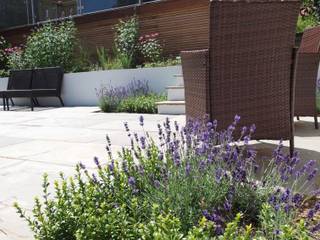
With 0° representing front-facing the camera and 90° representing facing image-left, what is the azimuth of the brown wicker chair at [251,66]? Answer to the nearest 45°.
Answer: approximately 135°

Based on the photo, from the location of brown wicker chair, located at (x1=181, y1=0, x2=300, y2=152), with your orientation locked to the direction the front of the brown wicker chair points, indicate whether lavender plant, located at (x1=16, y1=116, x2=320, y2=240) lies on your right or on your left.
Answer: on your left

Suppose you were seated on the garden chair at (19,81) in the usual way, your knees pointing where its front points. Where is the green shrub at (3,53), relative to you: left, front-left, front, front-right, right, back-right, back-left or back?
back-right

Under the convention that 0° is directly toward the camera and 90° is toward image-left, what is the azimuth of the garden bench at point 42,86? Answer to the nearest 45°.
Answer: approximately 45°

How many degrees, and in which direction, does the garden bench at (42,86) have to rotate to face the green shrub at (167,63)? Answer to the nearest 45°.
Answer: approximately 90° to its left

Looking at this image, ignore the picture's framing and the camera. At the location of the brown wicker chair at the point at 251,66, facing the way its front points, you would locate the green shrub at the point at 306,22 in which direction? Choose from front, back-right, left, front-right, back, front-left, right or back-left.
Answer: front-right

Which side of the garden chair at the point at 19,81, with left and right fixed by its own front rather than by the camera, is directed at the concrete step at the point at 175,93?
left

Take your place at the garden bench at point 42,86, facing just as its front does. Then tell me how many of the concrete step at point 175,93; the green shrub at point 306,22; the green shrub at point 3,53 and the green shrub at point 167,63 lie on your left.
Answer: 3

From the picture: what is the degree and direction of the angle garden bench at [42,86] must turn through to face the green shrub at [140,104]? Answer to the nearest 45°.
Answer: approximately 90° to its left
